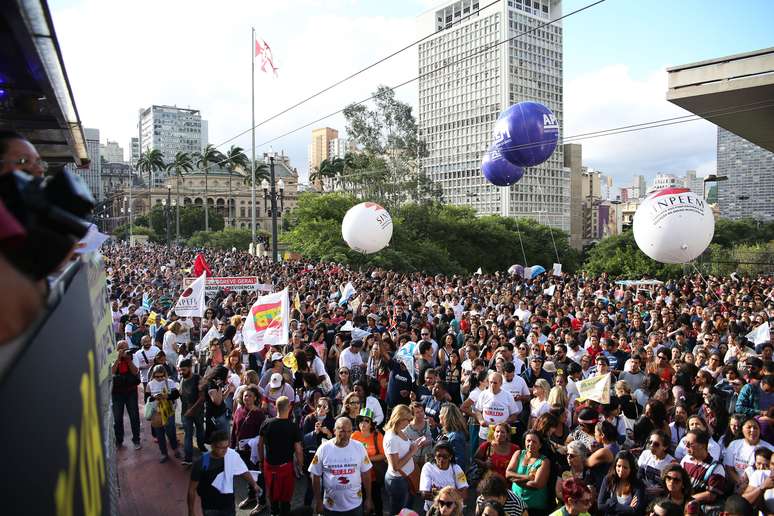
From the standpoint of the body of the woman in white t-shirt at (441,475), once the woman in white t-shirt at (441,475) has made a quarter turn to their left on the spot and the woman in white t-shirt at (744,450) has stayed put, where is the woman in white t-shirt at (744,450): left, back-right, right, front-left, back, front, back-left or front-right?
front

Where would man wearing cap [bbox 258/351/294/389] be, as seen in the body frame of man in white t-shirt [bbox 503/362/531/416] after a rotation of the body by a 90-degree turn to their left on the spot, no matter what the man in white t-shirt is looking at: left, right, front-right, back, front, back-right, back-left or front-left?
back-right

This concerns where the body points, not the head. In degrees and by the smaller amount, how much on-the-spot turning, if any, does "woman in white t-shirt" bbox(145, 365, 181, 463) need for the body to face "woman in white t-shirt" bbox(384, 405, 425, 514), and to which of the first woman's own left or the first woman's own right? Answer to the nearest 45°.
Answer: approximately 45° to the first woman's own left

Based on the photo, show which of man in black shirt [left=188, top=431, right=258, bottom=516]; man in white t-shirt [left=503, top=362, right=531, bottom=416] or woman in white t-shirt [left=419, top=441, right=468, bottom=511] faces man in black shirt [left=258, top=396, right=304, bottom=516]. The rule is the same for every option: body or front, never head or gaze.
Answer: the man in white t-shirt

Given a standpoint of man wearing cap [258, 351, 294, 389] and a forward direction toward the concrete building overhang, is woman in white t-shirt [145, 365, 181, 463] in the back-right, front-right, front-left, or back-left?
back-left
